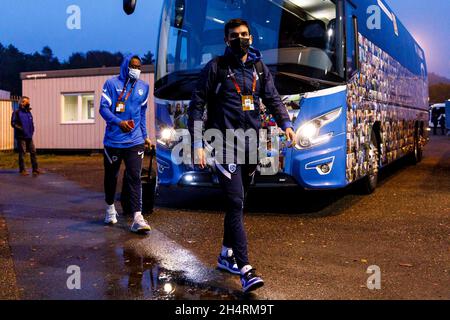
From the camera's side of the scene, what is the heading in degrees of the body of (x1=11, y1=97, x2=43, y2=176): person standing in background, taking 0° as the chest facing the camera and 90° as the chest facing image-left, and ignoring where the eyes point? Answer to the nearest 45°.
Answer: approximately 315°

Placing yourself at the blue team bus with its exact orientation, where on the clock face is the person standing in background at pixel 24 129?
The person standing in background is roughly at 3 o'clock from the blue team bus.

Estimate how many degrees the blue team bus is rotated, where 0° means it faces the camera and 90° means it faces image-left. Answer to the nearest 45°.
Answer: approximately 45°

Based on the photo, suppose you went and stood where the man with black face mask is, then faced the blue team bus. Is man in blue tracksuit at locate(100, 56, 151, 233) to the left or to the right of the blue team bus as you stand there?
left

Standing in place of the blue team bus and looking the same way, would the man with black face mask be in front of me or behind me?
in front

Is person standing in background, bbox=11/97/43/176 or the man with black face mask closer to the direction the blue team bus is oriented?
the man with black face mask

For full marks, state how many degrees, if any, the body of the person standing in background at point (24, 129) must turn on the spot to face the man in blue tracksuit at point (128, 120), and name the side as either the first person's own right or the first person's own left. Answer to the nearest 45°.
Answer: approximately 45° to the first person's own right

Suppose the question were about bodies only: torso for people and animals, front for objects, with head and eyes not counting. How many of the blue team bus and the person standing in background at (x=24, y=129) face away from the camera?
0

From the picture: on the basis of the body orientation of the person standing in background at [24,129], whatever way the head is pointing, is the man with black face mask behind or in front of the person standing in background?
in front
